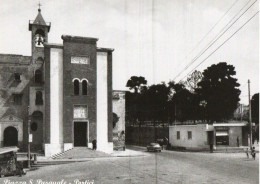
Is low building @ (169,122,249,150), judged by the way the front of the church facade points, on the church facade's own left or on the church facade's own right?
on the church facade's own left

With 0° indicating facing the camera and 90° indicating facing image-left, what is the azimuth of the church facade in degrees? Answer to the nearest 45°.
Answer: approximately 0°
